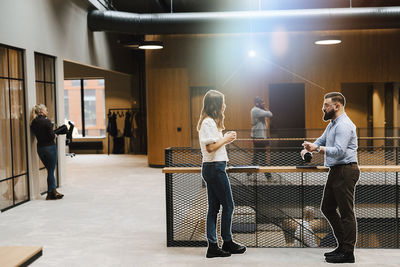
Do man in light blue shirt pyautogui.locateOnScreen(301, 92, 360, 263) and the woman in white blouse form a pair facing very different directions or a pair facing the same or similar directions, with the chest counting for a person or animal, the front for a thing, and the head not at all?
very different directions

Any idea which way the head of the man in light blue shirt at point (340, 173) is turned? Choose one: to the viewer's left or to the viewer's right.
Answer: to the viewer's left

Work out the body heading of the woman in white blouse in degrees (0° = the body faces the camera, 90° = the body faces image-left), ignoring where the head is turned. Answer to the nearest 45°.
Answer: approximately 270°

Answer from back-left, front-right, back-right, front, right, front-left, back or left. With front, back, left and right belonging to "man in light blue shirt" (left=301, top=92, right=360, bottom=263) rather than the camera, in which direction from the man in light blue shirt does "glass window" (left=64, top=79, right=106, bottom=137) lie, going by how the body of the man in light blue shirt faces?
front-right

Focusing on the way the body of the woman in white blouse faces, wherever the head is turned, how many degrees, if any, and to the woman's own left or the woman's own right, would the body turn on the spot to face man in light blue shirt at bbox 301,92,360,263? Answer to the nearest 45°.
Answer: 0° — they already face them

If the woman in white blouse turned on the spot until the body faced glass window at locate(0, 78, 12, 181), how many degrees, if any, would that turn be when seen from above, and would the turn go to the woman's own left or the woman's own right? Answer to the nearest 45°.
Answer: approximately 135° to the woman's own left

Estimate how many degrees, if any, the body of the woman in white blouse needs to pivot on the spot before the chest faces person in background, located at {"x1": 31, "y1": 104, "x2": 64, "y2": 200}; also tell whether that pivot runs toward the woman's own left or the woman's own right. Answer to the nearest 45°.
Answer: approximately 135° to the woman's own left

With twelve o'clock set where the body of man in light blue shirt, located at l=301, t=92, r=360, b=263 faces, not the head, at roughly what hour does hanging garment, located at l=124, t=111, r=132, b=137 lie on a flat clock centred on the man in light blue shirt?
The hanging garment is roughly at 2 o'clock from the man in light blue shirt.

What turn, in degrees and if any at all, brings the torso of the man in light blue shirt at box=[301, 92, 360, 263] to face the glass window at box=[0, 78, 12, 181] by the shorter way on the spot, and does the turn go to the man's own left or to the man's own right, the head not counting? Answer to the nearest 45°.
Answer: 0° — they already face it

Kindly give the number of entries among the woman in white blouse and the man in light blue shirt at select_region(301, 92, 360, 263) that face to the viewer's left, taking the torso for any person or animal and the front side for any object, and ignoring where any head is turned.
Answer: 1

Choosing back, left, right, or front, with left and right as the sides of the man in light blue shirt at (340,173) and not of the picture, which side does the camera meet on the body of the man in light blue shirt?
left
